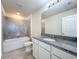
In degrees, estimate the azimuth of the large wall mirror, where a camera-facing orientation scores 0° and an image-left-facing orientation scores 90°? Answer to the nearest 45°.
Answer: approximately 45°

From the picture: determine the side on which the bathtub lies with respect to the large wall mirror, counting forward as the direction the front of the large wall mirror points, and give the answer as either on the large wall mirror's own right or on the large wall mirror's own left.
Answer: on the large wall mirror's own right
